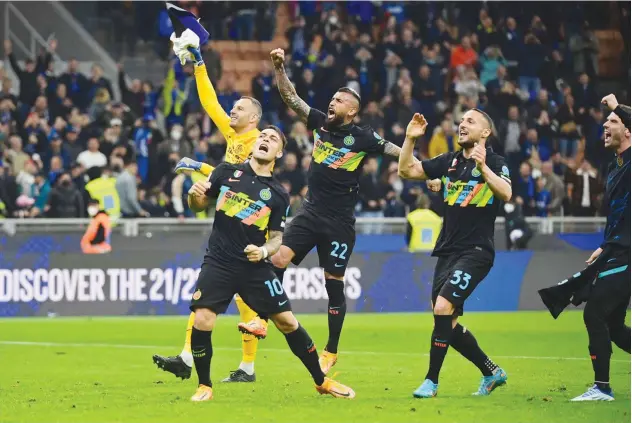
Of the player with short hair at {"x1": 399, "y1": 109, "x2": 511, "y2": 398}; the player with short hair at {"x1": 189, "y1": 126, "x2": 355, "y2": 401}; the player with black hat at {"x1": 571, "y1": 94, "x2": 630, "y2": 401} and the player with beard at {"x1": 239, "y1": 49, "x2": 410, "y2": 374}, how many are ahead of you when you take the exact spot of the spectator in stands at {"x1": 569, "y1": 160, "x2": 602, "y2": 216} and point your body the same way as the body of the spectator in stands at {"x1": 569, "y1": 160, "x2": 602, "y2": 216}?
4

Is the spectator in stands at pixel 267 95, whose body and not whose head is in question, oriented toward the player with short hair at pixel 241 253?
yes

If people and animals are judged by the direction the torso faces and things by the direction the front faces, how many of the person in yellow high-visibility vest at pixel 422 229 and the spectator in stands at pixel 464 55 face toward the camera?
1

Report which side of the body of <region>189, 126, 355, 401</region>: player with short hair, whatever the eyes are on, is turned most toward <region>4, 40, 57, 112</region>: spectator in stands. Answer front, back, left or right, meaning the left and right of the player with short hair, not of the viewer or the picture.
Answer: back

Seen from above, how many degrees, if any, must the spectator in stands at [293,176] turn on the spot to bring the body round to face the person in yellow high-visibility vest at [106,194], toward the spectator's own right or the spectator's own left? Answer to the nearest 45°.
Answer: approximately 90° to the spectator's own right

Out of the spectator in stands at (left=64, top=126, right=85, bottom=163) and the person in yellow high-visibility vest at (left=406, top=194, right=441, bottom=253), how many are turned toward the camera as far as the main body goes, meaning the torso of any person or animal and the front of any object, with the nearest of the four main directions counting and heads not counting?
1

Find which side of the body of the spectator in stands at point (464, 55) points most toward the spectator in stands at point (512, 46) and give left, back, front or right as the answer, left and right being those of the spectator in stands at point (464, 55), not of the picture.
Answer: left

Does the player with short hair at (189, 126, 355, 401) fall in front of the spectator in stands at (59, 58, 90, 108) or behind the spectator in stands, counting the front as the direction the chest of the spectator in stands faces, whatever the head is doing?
in front

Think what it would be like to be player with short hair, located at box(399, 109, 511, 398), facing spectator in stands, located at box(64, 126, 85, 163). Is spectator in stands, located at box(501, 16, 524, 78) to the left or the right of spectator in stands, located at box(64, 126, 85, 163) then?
right

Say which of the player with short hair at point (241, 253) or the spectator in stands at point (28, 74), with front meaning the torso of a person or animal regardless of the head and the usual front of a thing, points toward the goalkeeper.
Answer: the spectator in stands

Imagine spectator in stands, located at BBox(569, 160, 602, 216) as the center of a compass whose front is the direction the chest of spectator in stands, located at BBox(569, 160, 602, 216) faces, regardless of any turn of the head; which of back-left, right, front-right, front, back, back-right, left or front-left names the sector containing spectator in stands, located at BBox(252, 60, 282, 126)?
right
